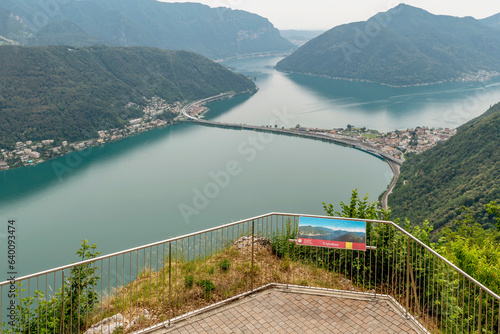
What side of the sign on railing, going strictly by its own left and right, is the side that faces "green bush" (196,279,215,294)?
right

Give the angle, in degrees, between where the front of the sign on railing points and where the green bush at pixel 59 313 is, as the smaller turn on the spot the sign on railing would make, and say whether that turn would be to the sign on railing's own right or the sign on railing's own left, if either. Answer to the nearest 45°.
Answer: approximately 90° to the sign on railing's own right

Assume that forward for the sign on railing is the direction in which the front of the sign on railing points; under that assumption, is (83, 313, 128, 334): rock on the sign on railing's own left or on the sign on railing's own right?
on the sign on railing's own right

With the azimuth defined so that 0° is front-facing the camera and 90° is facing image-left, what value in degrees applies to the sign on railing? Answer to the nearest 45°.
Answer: approximately 0°
